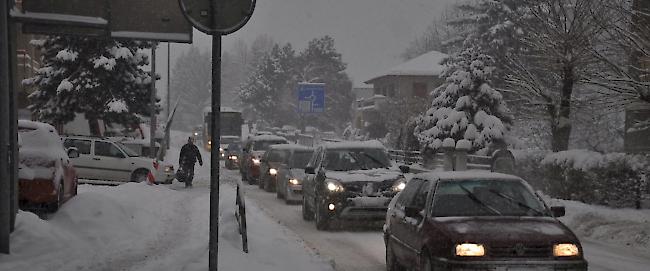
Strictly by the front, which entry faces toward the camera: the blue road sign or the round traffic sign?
the blue road sign

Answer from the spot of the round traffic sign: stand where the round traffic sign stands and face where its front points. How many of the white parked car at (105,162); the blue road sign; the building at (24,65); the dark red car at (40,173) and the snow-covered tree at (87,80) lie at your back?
0

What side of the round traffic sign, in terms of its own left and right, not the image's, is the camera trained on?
back

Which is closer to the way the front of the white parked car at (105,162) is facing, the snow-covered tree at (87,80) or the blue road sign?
the blue road sign

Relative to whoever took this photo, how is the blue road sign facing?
facing the viewer

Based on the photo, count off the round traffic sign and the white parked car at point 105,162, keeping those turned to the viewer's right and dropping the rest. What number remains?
1

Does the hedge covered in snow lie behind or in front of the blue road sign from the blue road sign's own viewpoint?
in front

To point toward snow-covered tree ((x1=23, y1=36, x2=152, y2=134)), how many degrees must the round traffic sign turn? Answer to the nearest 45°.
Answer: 0° — it already faces it

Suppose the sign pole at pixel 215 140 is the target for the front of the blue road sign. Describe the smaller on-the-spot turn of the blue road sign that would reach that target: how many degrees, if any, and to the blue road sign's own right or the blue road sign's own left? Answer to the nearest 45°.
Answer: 0° — it already faces it

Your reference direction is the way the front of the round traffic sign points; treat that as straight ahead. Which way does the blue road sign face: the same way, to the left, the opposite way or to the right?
the opposite way

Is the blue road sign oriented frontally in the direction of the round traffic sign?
yes

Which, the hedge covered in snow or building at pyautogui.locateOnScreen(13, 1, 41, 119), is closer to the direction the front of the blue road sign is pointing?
the hedge covered in snow

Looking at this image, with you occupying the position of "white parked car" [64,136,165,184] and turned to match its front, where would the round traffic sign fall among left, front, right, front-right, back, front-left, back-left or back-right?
right

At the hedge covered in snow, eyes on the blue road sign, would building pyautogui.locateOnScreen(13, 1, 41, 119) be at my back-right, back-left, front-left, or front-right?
front-left
